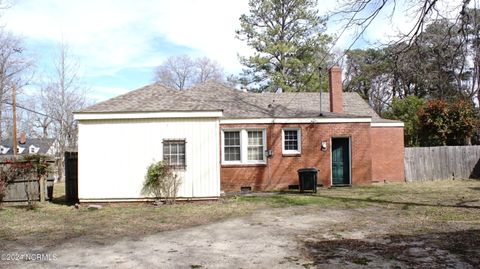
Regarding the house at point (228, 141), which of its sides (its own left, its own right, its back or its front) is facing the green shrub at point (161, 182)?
back

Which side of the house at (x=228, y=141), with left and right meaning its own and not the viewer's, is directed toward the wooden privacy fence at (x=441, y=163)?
right

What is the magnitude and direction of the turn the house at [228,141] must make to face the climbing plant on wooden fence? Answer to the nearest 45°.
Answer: approximately 135° to its left

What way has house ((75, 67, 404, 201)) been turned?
away from the camera
